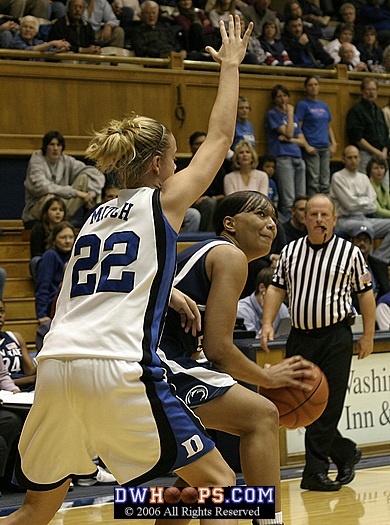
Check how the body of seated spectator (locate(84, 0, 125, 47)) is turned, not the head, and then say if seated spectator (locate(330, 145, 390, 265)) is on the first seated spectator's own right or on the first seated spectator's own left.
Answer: on the first seated spectator's own left

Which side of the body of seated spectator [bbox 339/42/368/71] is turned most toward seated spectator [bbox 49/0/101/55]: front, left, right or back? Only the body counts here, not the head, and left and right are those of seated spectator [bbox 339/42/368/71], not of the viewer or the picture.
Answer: right

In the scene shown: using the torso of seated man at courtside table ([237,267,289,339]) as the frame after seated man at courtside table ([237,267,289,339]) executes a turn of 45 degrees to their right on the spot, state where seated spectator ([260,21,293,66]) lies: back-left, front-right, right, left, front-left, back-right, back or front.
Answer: back

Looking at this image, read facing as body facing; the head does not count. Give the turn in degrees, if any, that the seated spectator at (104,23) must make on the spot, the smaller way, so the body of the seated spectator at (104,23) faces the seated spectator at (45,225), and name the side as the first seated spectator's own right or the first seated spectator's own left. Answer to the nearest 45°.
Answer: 0° — they already face them

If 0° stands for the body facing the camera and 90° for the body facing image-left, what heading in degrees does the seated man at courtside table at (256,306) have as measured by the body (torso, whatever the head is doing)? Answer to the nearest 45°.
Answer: approximately 315°

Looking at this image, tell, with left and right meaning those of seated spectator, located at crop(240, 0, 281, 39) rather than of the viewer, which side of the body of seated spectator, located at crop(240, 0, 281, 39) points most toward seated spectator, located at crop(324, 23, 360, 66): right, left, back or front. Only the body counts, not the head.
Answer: left
